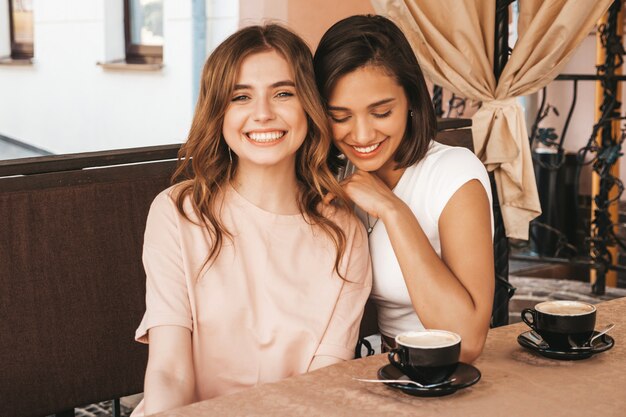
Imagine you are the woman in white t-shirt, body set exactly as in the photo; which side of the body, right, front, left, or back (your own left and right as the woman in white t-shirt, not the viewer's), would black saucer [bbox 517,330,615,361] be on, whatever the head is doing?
left

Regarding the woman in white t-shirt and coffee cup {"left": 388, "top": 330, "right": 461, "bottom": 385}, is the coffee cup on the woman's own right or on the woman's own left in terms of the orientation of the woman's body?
on the woman's own left

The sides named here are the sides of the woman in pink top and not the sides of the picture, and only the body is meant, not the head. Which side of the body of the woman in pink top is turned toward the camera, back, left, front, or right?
front

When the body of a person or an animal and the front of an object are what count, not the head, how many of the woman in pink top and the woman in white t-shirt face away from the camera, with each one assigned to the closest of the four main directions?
0

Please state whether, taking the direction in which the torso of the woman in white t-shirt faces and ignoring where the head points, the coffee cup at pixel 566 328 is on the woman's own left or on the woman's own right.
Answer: on the woman's own left

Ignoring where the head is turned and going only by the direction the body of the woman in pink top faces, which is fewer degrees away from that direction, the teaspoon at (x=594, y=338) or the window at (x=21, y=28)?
the teaspoon

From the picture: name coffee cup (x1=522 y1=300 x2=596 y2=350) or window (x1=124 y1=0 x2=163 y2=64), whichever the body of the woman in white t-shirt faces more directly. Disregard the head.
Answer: the coffee cup

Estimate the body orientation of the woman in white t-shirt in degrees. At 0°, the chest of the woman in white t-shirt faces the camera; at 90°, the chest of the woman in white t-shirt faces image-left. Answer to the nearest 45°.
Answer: approximately 45°

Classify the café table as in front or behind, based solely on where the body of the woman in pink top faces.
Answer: in front

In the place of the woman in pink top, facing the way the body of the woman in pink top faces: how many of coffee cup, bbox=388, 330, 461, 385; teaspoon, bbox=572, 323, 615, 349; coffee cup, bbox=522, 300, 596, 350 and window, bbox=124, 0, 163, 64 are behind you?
1

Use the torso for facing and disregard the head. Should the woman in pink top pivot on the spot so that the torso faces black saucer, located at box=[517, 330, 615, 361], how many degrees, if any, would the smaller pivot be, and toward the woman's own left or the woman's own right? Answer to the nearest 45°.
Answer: approximately 45° to the woman's own left

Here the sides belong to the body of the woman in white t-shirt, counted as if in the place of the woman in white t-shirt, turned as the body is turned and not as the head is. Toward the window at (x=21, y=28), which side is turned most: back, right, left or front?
right

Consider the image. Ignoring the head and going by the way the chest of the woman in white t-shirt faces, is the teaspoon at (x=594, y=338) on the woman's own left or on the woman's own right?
on the woman's own left
